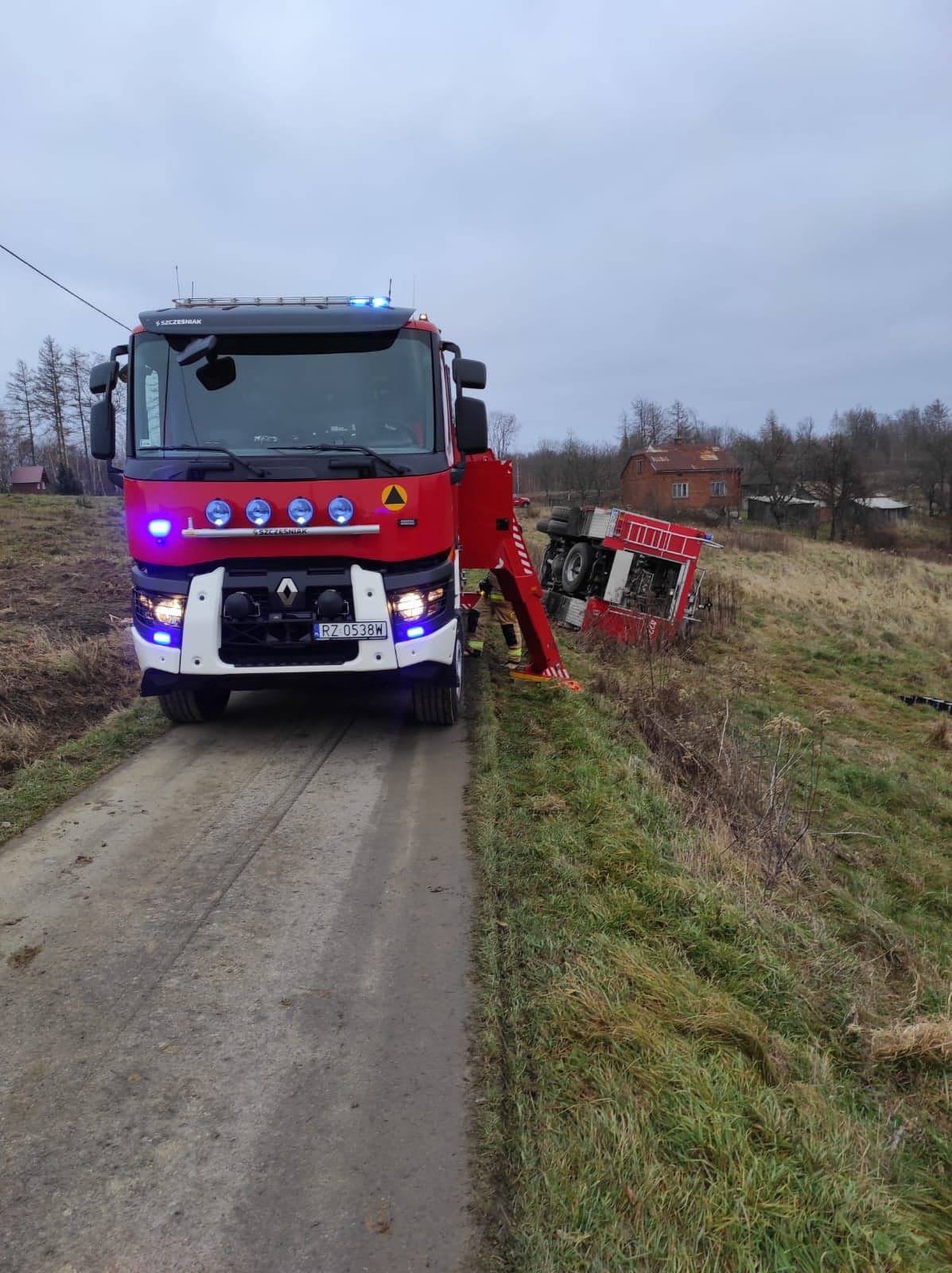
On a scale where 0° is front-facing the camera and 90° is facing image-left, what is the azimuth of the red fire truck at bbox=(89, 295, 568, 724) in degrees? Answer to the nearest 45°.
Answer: approximately 0°

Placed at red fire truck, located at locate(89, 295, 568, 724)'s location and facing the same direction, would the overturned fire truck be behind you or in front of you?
behind
